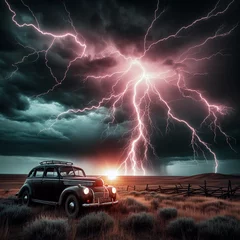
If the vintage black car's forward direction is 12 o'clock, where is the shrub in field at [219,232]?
The shrub in field is roughly at 12 o'clock from the vintage black car.

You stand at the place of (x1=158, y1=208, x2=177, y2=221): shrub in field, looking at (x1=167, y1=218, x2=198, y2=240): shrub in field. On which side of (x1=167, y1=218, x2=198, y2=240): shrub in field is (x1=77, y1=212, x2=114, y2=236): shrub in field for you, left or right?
right

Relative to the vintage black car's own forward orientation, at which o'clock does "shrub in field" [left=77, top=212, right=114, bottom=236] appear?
The shrub in field is roughly at 1 o'clock from the vintage black car.

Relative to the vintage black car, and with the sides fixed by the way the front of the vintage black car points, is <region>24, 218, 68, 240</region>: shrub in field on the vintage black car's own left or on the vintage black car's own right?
on the vintage black car's own right

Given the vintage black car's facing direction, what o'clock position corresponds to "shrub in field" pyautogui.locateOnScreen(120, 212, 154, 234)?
The shrub in field is roughly at 12 o'clock from the vintage black car.

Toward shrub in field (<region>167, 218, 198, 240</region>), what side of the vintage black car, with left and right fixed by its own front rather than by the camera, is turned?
front

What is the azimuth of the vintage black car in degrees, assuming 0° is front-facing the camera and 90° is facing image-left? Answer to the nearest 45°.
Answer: approximately 315°

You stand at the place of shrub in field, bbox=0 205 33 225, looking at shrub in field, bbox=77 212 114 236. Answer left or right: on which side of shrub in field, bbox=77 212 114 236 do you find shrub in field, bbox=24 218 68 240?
right

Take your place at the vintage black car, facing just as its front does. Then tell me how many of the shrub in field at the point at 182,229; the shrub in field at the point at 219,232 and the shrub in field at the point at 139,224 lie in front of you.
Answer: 3

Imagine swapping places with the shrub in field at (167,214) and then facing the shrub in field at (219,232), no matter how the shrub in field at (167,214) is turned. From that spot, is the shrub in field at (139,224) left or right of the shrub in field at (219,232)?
right

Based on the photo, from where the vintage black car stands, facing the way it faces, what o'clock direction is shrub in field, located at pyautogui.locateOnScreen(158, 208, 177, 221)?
The shrub in field is roughly at 11 o'clock from the vintage black car.
